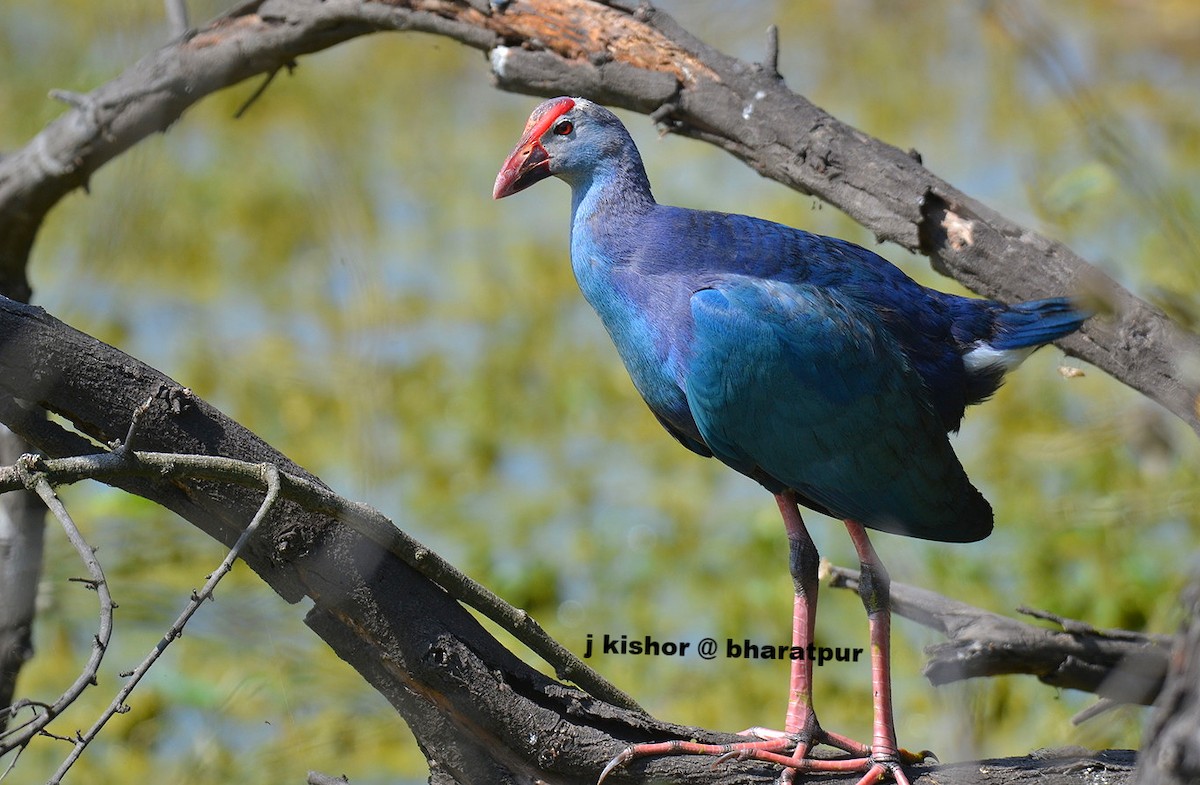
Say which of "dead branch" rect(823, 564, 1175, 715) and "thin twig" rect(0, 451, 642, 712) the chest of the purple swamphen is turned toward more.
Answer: the thin twig

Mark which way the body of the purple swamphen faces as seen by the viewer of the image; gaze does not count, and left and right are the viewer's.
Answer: facing to the left of the viewer

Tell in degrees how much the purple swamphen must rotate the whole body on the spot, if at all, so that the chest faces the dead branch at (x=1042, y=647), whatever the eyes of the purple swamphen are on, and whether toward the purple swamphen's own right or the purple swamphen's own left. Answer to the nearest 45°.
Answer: approximately 135° to the purple swamphen's own right
